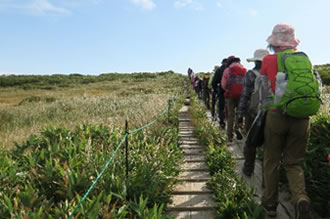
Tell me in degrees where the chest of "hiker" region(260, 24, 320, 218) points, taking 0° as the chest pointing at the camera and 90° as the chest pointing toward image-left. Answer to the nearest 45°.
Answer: approximately 135°

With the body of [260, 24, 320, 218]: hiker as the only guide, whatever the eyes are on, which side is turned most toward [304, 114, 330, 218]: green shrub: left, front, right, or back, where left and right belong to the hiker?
right

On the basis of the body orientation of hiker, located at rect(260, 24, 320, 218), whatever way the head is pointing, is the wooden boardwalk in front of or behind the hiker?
in front

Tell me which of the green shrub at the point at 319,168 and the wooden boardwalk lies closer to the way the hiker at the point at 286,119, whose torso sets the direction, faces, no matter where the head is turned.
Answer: the wooden boardwalk
